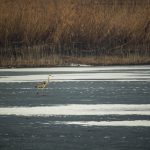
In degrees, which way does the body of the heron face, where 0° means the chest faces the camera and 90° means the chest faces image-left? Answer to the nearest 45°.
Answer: approximately 270°
